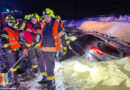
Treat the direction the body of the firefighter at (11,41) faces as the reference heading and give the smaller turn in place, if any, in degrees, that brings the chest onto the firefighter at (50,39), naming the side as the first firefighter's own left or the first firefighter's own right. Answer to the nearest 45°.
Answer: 0° — they already face them

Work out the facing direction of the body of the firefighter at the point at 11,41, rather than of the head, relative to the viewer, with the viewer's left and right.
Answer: facing the viewer and to the right of the viewer
